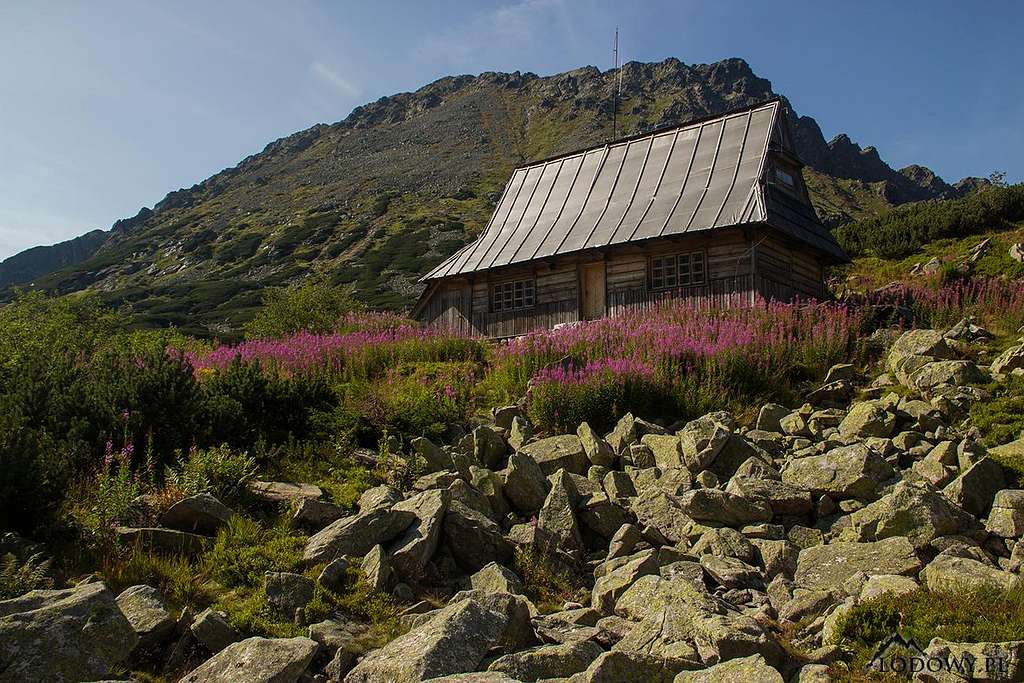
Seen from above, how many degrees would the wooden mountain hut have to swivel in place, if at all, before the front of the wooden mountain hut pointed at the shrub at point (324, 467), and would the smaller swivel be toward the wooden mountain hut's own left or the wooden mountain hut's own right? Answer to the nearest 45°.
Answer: approximately 45° to the wooden mountain hut's own left

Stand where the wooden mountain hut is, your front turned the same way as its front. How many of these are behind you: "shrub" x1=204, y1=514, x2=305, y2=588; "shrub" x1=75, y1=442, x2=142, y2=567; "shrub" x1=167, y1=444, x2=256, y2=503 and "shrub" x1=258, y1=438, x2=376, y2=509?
0

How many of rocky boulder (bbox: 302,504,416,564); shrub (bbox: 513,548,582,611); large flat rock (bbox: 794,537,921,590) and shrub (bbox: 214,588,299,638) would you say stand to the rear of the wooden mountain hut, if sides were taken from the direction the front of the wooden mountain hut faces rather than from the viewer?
0

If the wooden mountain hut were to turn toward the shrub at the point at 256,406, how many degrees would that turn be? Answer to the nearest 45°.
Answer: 0° — it already faces it

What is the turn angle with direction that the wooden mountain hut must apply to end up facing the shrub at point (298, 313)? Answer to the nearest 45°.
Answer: approximately 45° to its right

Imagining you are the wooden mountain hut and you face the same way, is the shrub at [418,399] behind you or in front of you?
in front

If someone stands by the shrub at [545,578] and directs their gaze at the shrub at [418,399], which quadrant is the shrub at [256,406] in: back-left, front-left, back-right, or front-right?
front-left

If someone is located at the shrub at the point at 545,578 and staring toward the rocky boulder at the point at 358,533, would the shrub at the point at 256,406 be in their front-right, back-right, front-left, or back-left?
front-right

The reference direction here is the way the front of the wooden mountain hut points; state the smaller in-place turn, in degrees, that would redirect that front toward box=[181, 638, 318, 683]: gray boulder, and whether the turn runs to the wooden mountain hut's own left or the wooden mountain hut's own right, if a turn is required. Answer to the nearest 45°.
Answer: approximately 45° to the wooden mountain hut's own left

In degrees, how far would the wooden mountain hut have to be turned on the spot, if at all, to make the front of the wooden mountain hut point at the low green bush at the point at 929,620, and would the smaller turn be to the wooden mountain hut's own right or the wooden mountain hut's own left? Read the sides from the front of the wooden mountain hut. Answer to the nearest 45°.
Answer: approximately 45° to the wooden mountain hut's own left

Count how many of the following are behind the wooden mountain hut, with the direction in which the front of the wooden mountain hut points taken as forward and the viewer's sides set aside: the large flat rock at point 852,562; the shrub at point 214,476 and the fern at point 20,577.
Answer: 0

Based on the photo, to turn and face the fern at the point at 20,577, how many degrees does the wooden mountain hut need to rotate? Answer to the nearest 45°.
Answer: approximately 45° to its left

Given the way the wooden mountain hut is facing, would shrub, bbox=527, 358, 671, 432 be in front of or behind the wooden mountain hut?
in front

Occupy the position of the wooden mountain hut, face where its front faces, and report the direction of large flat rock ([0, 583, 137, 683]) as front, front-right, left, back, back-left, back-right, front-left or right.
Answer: front-left

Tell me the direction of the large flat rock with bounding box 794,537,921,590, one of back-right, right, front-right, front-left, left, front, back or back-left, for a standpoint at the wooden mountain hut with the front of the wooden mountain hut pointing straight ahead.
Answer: front-left

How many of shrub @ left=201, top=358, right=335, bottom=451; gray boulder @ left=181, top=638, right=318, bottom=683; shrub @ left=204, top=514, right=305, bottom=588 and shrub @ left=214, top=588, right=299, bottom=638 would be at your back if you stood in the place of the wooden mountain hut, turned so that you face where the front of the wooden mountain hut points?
0

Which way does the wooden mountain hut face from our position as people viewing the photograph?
facing the viewer and to the left of the viewer

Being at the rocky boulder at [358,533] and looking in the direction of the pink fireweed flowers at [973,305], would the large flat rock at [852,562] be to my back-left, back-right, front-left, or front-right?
front-right
